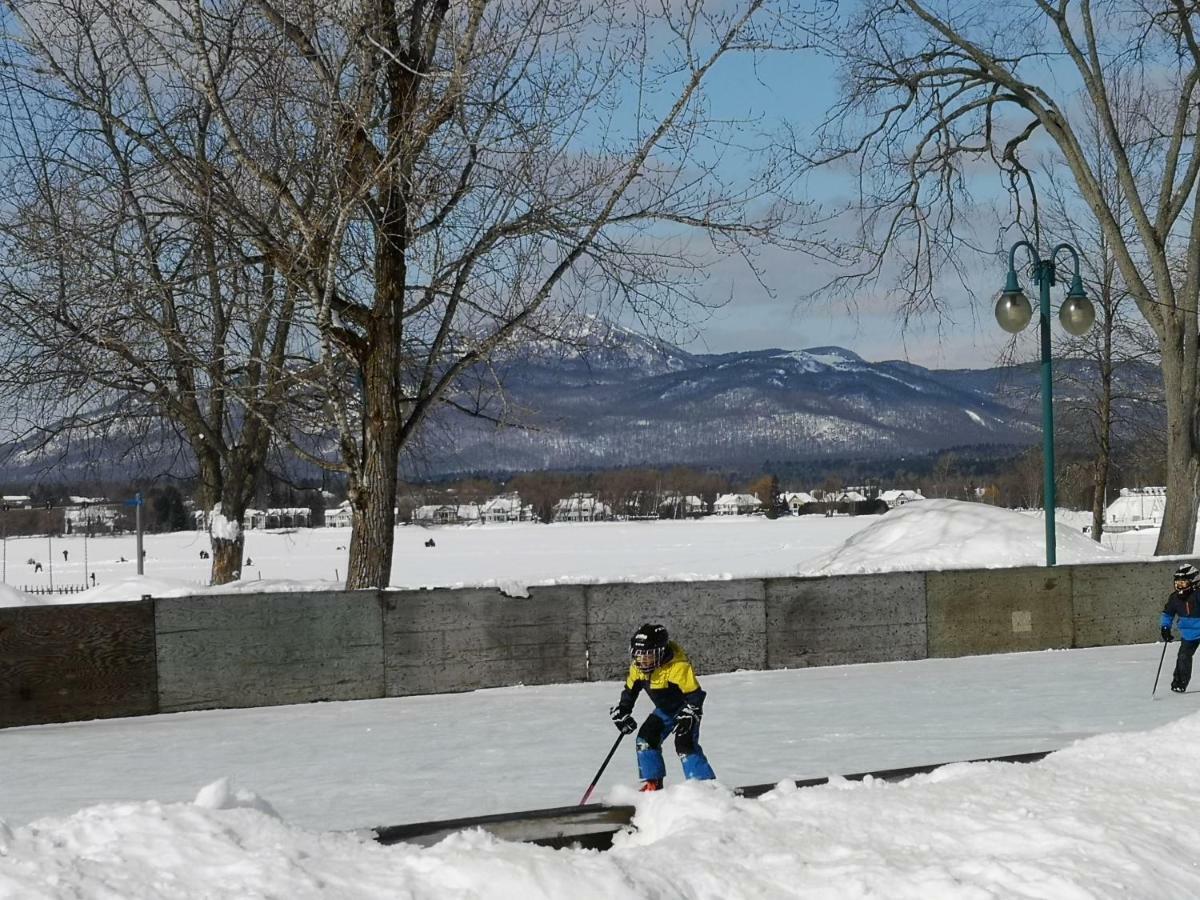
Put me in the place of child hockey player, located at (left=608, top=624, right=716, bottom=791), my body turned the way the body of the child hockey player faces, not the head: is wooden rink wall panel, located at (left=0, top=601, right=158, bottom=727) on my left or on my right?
on my right

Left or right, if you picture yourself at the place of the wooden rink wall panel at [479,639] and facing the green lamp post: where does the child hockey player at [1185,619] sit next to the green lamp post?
right

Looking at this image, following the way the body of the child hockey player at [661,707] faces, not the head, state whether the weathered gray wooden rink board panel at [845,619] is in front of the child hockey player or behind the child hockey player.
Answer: behind

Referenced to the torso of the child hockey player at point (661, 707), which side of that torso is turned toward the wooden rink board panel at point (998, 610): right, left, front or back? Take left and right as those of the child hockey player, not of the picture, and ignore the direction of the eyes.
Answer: back

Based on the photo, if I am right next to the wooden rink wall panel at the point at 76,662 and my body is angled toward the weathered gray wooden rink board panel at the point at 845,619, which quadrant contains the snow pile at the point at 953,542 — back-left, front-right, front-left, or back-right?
front-left

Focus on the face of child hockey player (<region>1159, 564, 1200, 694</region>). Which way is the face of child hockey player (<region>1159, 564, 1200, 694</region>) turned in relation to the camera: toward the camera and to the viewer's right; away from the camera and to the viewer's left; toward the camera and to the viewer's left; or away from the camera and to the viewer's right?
toward the camera and to the viewer's left

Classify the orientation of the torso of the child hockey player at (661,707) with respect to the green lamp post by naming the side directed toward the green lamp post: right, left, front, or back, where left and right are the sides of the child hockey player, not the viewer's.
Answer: back
